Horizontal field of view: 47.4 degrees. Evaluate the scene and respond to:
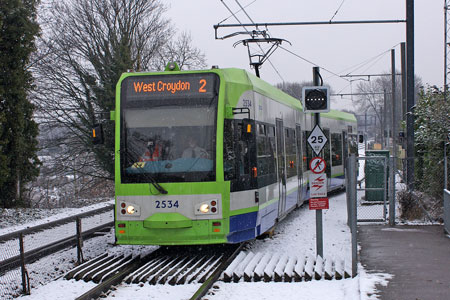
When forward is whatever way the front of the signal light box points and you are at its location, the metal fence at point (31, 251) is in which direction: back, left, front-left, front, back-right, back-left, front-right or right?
right

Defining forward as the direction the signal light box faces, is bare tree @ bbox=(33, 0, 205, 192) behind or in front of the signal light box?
behind

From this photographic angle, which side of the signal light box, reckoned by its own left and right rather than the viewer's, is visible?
front

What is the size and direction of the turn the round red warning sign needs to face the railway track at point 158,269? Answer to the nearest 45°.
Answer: approximately 45° to its right

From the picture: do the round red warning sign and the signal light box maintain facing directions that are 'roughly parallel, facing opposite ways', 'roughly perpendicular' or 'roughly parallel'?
roughly parallel

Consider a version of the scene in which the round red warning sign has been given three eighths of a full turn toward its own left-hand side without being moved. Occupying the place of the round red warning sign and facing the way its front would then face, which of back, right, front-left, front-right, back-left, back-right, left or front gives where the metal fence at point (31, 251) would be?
back-left

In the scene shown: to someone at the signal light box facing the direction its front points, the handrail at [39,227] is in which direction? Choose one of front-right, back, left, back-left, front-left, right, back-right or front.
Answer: right

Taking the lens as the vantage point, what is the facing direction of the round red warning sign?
facing the viewer

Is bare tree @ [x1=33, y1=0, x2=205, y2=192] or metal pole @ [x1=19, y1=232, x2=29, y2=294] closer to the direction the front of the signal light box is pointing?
the metal pole

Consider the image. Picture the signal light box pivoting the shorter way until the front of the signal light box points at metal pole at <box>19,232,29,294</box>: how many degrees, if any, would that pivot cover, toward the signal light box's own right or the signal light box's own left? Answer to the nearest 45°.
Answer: approximately 45° to the signal light box's own right

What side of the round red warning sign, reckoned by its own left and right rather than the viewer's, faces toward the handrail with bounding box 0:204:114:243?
right

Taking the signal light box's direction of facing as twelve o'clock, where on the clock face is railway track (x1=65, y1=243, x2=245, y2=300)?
The railway track is roughly at 2 o'clock from the signal light box.

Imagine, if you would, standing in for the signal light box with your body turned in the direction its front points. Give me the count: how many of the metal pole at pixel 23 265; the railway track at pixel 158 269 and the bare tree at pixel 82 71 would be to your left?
0

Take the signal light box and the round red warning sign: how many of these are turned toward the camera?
2
